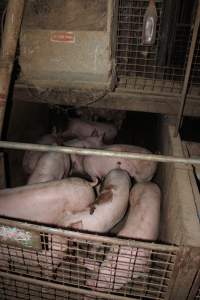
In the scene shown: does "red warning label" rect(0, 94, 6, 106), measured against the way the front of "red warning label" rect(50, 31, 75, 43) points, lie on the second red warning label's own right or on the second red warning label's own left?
on the second red warning label's own right

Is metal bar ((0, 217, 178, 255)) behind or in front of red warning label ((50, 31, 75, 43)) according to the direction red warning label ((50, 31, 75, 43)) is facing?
in front

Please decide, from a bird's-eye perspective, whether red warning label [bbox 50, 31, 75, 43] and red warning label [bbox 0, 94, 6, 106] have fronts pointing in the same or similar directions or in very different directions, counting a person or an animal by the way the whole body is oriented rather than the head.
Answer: same or similar directions
